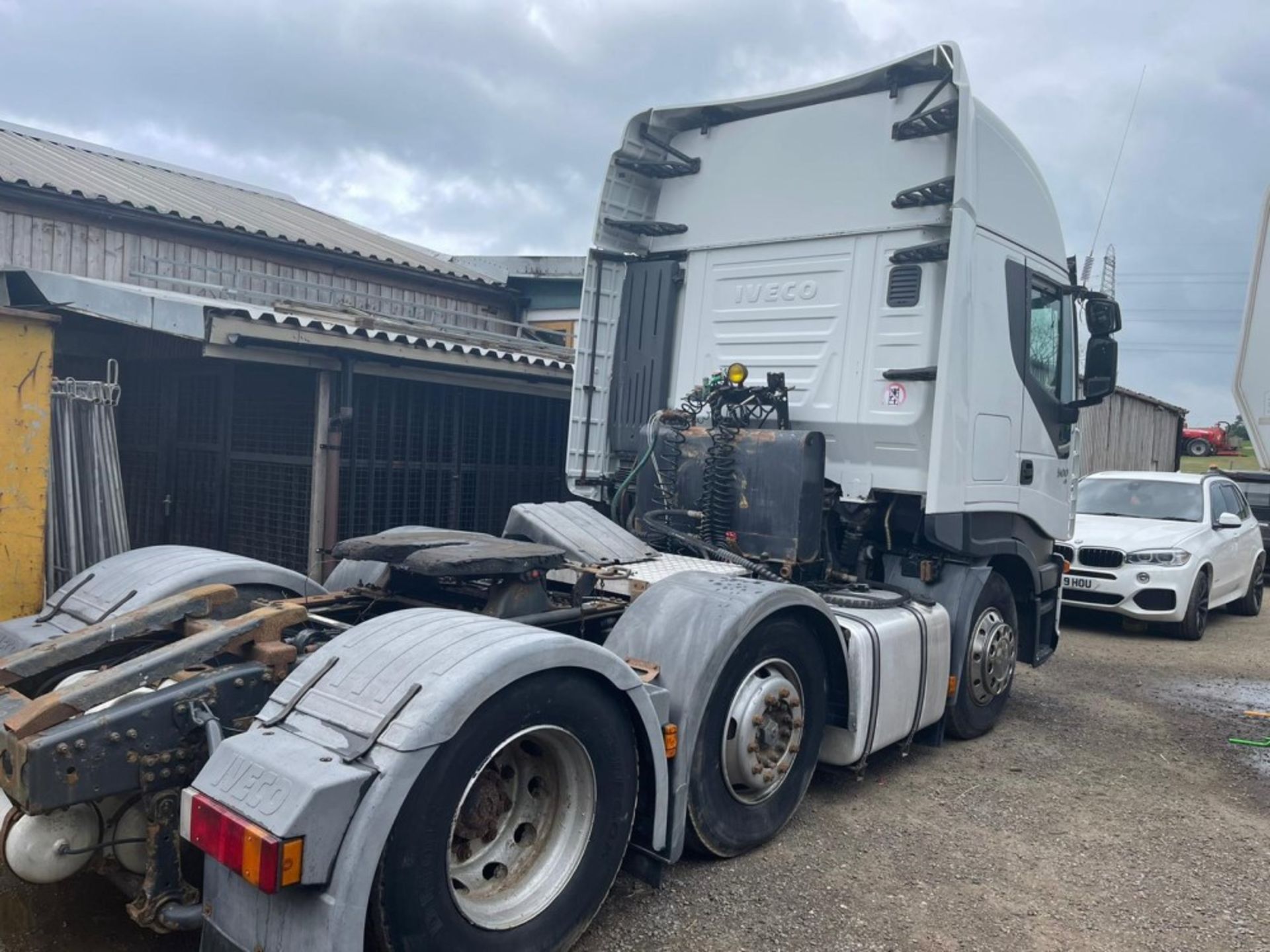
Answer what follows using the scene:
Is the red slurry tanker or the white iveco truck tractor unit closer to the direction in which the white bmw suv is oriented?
the white iveco truck tractor unit

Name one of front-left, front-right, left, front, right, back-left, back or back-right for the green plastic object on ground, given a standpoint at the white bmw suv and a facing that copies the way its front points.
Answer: front-left

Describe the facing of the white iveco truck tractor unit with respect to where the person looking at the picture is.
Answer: facing away from the viewer and to the right of the viewer

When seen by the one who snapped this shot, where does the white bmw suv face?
facing the viewer and to the left of the viewer

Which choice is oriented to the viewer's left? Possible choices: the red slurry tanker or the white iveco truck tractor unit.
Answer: the red slurry tanker

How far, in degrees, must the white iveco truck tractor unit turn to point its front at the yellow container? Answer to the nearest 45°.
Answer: approximately 135° to its left

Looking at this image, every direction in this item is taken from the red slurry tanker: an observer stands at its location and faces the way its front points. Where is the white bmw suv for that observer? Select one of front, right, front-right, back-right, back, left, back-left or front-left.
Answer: right

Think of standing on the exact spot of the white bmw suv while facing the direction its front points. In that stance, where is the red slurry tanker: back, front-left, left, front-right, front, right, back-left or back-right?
back-right

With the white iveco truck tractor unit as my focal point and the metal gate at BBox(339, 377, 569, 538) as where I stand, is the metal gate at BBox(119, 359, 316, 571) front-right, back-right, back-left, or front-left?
back-right

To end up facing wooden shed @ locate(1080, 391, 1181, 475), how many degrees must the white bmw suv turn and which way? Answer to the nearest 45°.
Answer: approximately 135° to its right

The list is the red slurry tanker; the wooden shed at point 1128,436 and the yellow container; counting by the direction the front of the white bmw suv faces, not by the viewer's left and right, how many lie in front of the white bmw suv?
1
